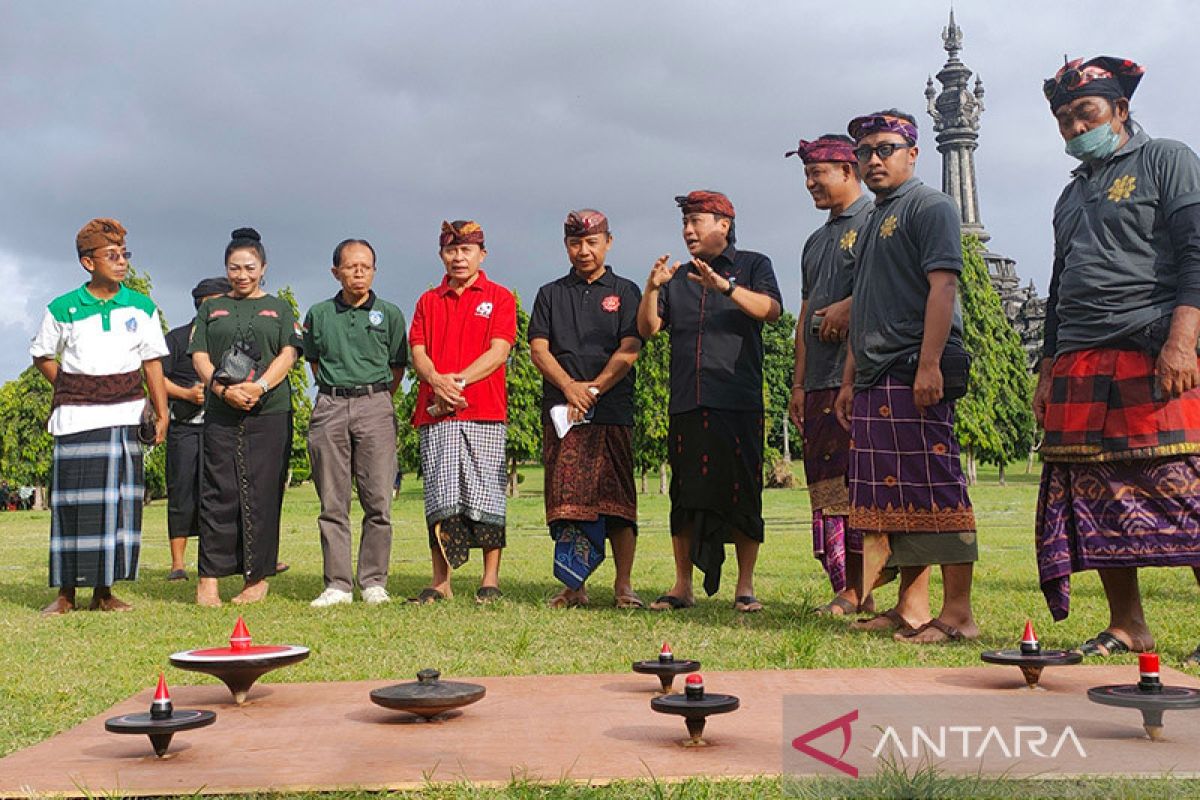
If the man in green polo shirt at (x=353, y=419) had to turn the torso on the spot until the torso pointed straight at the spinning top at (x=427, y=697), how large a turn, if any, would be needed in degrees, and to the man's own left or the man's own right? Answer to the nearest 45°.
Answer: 0° — they already face it

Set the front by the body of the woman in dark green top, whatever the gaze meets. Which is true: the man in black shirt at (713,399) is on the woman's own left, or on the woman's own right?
on the woman's own left

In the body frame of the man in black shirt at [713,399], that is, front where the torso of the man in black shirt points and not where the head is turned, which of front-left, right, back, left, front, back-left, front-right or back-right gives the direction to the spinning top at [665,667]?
front-left

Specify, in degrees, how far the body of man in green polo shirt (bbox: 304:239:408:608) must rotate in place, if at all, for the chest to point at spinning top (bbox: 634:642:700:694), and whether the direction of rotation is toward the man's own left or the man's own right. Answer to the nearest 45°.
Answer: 0° — they already face it

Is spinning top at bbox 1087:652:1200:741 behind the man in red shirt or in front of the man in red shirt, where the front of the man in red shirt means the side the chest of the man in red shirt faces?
in front

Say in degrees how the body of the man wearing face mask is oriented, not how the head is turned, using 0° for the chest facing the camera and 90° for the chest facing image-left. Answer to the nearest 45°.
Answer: approximately 45°

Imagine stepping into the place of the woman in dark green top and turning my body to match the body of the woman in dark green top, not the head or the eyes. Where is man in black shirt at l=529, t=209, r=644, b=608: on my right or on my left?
on my left
